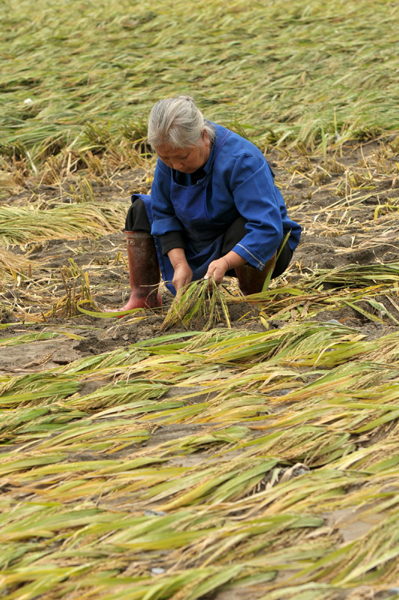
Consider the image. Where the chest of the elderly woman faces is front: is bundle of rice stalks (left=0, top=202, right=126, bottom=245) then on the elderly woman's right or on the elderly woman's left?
on the elderly woman's right

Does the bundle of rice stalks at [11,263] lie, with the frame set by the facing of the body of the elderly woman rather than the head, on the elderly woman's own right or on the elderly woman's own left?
on the elderly woman's own right

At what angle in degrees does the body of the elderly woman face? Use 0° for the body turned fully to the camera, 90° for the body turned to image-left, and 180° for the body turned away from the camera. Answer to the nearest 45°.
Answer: approximately 45°
